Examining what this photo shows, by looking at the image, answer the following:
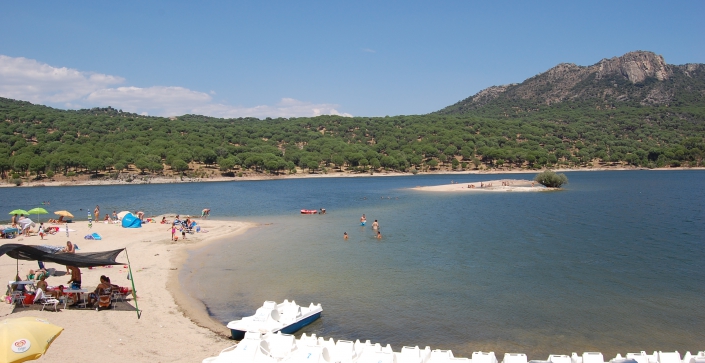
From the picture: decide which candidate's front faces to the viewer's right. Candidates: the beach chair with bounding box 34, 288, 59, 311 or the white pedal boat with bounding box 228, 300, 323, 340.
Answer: the beach chair

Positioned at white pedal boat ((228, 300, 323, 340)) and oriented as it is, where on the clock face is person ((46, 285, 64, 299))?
The person is roughly at 2 o'clock from the white pedal boat.

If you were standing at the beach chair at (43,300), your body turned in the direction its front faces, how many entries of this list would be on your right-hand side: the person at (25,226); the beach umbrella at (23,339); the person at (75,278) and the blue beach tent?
1

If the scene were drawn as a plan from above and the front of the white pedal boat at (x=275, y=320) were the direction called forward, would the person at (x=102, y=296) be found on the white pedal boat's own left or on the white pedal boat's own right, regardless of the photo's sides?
on the white pedal boat's own right

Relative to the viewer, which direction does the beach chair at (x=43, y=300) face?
to the viewer's right

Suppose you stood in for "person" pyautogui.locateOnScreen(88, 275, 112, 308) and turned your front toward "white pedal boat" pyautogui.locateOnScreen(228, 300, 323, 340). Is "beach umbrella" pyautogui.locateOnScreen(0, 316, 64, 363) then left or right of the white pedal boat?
right

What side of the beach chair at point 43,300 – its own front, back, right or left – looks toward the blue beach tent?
left

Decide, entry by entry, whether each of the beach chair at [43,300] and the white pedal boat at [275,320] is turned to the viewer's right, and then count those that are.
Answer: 1

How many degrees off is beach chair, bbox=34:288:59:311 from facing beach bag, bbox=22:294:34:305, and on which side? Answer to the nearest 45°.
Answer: approximately 135° to its left

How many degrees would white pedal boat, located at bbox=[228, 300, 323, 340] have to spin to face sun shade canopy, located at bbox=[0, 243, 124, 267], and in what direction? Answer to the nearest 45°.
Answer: approximately 45° to its right

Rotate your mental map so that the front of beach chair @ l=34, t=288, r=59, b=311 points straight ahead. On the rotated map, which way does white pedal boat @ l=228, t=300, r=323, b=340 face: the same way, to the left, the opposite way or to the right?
the opposite way

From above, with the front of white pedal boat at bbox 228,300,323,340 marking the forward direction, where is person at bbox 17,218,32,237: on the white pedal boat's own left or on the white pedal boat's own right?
on the white pedal boat's own right

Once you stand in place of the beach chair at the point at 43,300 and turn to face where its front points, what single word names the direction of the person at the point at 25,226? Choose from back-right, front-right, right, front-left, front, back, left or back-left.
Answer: left

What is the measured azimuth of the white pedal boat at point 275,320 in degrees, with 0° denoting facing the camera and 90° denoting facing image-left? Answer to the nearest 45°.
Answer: approximately 45°

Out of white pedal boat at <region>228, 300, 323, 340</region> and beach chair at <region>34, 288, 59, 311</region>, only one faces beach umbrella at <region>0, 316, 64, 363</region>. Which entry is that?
the white pedal boat

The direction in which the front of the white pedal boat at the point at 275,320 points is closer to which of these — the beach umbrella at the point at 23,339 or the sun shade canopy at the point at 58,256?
the beach umbrella

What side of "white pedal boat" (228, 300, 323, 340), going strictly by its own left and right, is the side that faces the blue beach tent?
right
